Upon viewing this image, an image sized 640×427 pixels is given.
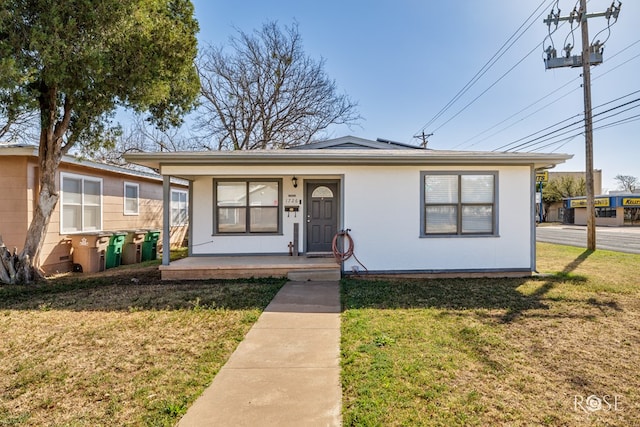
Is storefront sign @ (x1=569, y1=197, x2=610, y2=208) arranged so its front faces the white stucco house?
yes

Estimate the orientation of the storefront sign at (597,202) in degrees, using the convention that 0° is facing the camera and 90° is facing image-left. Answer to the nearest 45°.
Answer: approximately 0°

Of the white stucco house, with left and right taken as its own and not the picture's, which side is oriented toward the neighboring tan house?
right

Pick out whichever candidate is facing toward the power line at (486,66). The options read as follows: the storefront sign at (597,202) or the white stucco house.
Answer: the storefront sign

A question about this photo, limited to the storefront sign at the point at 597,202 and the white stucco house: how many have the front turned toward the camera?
2

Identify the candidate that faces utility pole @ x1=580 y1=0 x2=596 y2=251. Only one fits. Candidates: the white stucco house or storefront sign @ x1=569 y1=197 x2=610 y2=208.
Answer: the storefront sign

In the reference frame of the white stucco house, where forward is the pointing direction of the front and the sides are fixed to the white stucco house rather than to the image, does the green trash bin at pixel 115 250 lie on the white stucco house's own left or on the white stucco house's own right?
on the white stucco house's own right

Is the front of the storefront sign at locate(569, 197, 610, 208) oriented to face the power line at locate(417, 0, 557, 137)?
yes

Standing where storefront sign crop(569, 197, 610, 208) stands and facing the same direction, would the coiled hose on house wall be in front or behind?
in front

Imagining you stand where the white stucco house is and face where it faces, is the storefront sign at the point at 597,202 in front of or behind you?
behind

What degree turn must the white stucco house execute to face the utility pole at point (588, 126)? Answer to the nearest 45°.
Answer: approximately 135° to its left

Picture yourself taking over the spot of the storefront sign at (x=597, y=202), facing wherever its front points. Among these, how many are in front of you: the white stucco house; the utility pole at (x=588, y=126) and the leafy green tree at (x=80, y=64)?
3

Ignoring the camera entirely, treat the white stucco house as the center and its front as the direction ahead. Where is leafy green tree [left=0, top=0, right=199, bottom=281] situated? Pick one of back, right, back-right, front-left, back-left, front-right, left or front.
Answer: right
